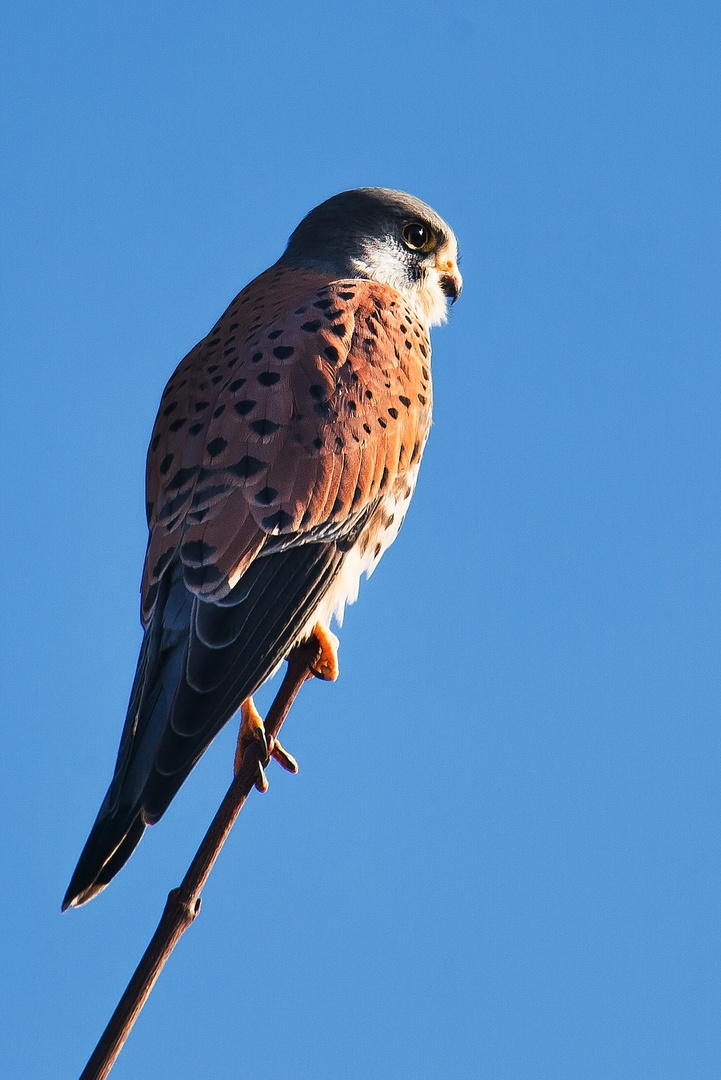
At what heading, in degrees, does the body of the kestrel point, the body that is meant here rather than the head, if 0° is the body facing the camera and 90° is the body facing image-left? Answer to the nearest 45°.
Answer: approximately 225°
